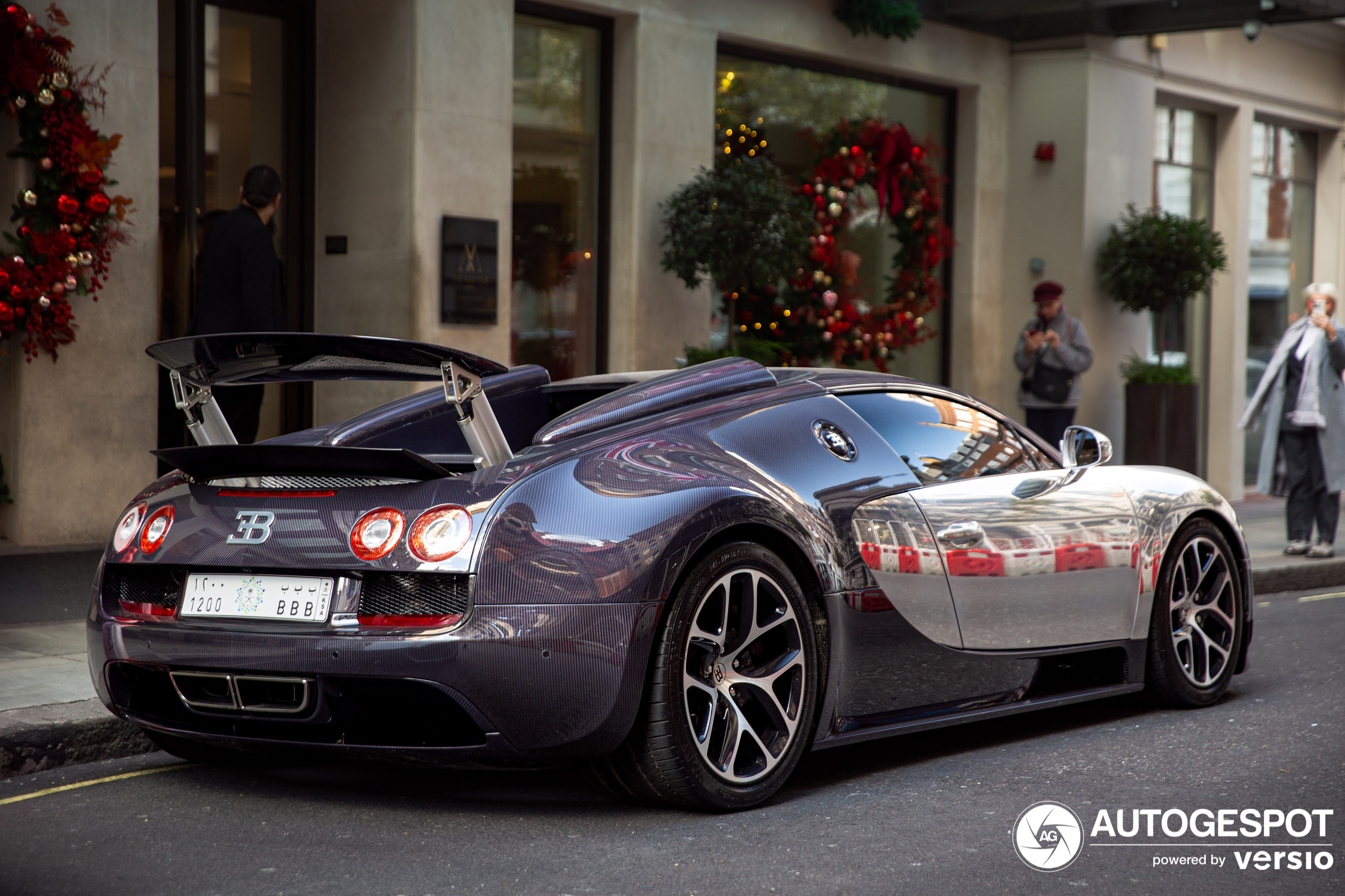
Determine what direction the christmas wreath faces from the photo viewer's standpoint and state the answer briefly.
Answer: facing the viewer and to the right of the viewer

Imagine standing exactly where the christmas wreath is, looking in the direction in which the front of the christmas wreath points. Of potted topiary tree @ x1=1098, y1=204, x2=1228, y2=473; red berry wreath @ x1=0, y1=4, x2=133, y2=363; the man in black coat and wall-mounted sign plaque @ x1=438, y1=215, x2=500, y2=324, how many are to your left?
1

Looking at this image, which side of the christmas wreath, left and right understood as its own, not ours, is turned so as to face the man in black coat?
right

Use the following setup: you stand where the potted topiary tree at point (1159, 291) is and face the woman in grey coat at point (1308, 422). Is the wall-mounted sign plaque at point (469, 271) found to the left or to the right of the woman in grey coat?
right

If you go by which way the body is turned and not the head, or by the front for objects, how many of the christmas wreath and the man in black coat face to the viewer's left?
0

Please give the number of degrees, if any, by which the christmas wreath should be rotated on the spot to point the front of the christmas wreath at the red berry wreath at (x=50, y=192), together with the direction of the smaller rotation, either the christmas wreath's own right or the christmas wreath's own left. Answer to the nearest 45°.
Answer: approximately 90° to the christmas wreath's own right

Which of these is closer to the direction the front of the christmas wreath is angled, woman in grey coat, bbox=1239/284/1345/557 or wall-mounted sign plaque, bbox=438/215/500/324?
the woman in grey coat

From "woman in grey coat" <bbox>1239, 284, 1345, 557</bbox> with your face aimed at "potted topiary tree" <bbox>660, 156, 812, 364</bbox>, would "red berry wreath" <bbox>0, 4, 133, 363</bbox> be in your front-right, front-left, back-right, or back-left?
front-left

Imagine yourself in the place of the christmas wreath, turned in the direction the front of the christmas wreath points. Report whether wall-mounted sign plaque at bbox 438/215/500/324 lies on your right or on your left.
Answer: on your right
